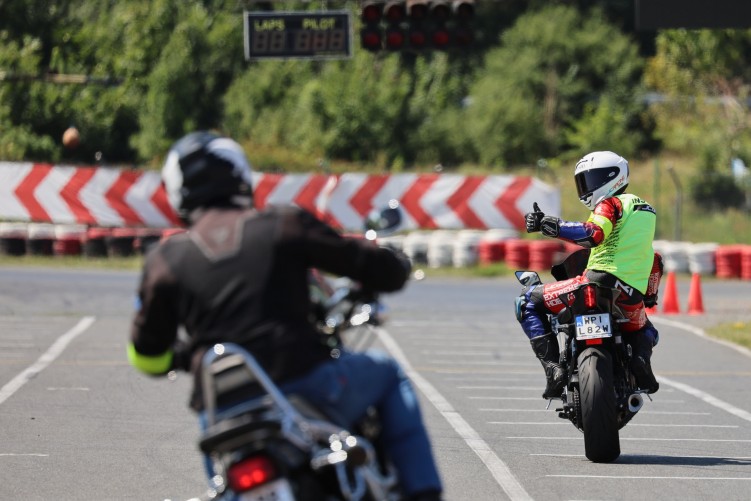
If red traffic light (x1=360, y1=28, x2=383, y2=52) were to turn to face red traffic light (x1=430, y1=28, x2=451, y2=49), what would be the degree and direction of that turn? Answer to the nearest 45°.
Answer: approximately 90° to its left

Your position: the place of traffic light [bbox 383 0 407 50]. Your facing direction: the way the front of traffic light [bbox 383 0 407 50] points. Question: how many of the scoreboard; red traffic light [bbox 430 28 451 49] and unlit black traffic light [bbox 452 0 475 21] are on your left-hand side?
2

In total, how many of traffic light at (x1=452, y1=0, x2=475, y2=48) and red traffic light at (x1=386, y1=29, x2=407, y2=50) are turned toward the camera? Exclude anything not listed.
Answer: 2

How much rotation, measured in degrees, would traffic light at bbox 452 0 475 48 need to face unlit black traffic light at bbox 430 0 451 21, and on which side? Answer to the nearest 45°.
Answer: approximately 90° to its right

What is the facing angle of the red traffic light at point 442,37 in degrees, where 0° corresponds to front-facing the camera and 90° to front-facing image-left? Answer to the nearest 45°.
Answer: approximately 0°

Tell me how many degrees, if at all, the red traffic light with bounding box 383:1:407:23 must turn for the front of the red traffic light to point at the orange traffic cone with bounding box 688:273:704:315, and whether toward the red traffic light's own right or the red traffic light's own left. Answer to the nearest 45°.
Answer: approximately 45° to the red traffic light's own left
